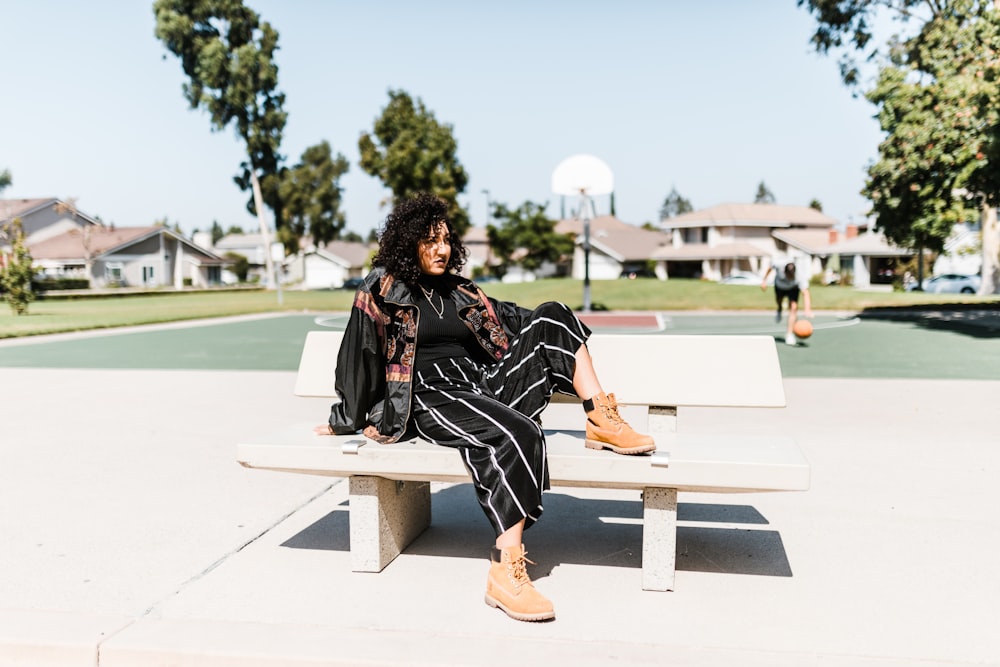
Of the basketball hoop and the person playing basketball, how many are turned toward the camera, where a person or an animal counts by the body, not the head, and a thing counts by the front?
2

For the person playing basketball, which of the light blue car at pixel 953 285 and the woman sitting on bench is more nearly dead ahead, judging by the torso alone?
the woman sitting on bench

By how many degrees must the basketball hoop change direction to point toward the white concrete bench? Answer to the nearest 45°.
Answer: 0° — it already faces it

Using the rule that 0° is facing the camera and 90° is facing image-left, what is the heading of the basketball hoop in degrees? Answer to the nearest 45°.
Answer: approximately 0°

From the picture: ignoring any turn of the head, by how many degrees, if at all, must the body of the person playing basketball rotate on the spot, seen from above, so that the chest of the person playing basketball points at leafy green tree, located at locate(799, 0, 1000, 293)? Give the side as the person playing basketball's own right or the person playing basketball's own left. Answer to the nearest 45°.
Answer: approximately 135° to the person playing basketball's own left

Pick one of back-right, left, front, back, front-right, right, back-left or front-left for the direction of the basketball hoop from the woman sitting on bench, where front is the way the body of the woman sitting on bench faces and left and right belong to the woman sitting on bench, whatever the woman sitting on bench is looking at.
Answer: back-left

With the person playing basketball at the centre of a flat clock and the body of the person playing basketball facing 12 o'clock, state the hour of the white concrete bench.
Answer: The white concrete bench is roughly at 12 o'clock from the person playing basketball.
